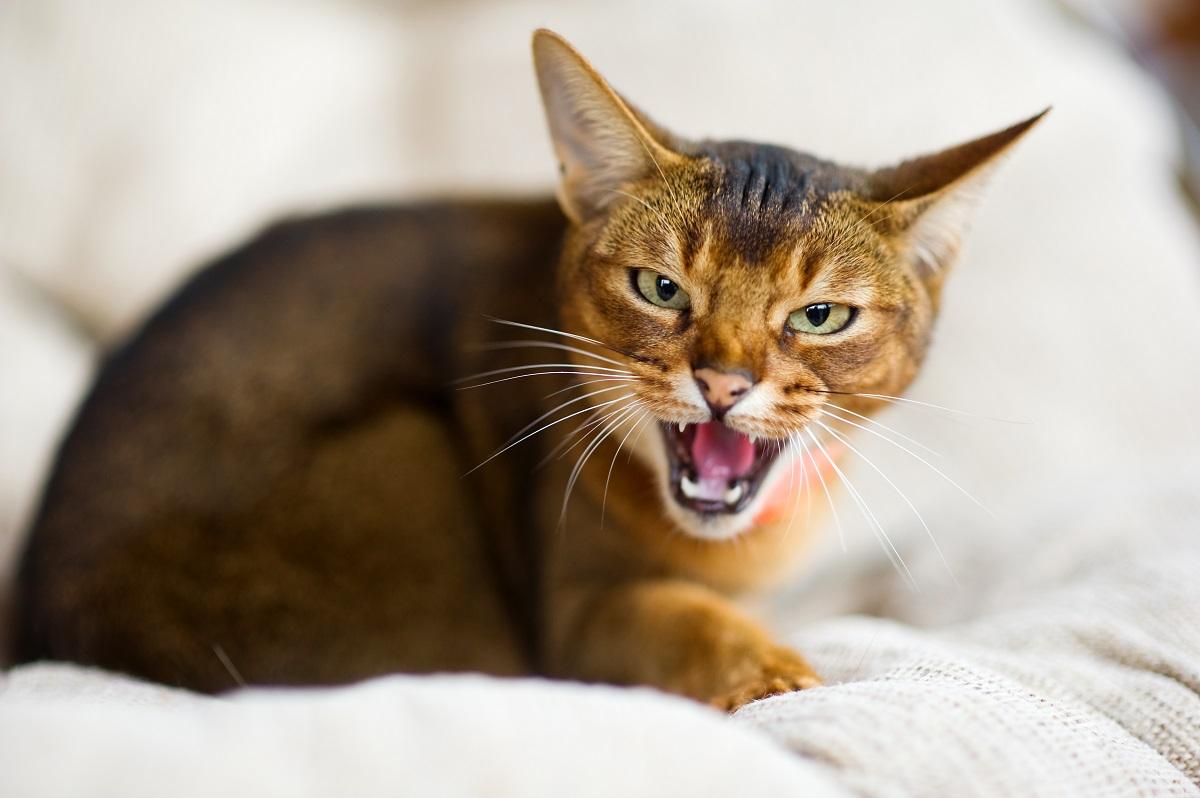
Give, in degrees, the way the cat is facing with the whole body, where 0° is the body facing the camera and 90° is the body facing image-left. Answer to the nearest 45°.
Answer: approximately 315°
